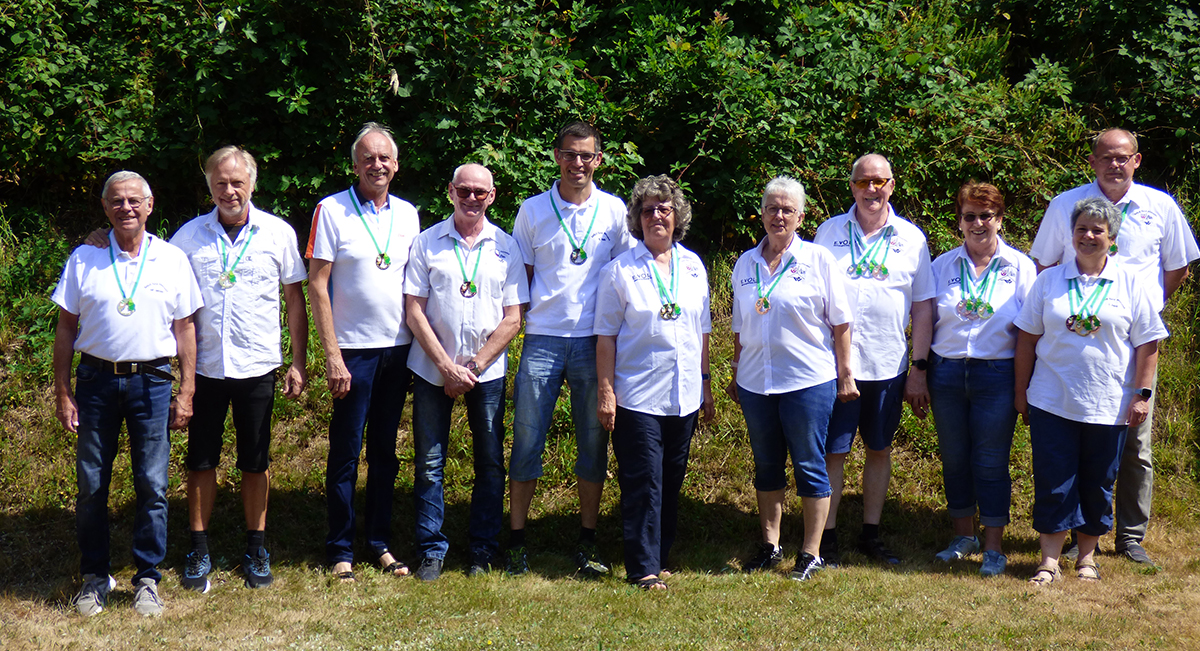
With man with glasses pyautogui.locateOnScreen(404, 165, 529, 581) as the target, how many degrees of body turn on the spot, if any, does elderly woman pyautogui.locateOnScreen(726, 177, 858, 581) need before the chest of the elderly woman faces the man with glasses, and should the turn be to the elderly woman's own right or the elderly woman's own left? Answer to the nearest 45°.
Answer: approximately 45° to the elderly woman's own right

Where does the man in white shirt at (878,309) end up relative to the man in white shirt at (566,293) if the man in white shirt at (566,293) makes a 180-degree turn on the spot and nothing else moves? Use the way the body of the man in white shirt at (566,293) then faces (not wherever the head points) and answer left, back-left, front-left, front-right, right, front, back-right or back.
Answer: right

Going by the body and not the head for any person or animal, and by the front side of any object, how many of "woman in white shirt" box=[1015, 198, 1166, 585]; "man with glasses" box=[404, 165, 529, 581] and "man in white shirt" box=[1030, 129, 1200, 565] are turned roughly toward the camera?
3

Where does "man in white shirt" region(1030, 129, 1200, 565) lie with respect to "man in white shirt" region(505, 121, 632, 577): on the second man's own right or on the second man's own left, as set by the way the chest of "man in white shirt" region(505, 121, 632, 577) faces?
on the second man's own left

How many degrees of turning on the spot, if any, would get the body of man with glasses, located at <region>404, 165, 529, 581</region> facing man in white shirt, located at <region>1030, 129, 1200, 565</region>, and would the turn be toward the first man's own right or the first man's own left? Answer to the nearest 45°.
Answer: approximately 90° to the first man's own left

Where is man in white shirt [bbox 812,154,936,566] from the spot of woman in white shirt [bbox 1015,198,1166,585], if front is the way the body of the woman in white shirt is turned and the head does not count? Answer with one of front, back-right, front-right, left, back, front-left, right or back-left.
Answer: right

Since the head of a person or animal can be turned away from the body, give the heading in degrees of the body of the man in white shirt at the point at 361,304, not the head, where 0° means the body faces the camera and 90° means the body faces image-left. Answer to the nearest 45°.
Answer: approximately 315°

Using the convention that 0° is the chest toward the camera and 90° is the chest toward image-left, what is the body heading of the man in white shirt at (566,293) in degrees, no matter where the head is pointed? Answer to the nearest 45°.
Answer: approximately 0°
